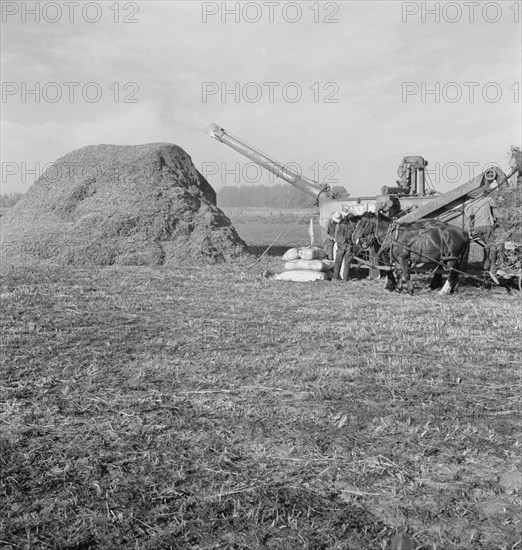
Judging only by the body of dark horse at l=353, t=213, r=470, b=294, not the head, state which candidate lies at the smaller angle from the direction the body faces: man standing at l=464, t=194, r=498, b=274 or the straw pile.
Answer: the straw pile

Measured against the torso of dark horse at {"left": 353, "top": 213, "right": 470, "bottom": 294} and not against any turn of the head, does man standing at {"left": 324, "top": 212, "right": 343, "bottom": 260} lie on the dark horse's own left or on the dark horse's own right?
on the dark horse's own right

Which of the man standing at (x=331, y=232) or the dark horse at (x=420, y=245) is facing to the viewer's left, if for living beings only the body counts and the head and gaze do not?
the dark horse

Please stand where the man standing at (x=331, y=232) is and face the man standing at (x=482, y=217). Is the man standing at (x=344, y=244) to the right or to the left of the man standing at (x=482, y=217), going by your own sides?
right

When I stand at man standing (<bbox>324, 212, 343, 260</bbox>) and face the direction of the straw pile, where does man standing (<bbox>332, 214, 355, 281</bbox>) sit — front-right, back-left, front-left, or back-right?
back-left

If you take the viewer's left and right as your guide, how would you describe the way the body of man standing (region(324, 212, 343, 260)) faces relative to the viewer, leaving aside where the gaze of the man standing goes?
facing to the right of the viewer

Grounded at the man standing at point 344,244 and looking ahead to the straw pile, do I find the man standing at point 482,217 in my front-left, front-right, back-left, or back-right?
back-right

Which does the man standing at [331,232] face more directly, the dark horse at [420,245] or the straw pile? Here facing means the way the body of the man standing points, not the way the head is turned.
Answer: the dark horse

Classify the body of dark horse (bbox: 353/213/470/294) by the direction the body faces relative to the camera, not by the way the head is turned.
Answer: to the viewer's left

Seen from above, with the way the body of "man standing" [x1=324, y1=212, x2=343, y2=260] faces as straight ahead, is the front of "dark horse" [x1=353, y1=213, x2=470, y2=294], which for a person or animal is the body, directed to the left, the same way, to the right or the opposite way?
the opposite way

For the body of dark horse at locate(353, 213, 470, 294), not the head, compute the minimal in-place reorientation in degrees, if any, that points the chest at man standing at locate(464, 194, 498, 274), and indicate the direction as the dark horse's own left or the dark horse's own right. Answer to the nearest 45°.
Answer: approximately 135° to the dark horse's own right

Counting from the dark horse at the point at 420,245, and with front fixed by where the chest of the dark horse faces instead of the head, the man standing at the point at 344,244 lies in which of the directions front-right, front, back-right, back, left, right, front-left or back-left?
front-right
